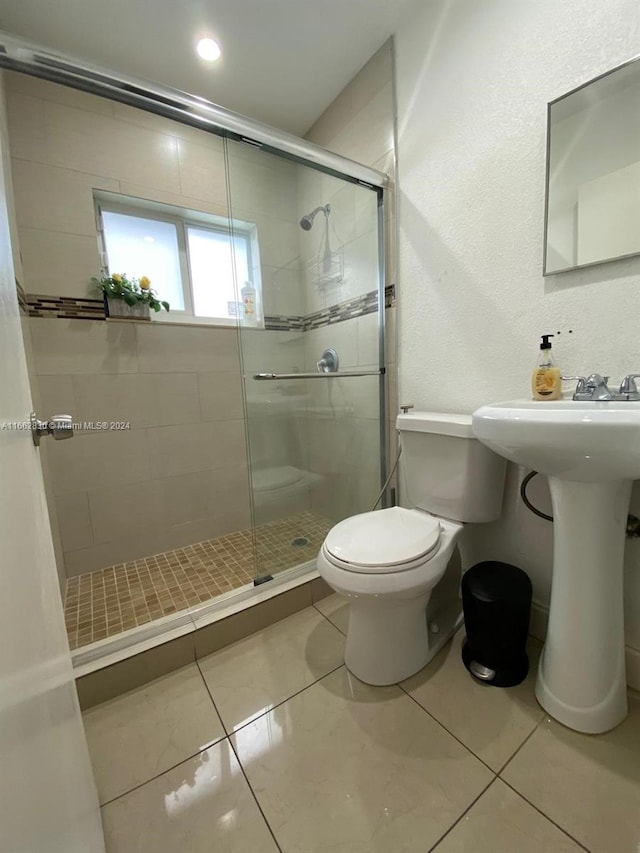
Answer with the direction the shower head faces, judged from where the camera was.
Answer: facing the viewer and to the left of the viewer

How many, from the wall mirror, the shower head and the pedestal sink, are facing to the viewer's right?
0

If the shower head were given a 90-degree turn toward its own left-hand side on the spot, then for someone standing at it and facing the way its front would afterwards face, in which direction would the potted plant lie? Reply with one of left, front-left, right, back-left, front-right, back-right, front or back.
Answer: back-right

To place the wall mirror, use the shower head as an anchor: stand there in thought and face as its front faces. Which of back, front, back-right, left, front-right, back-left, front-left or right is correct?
left

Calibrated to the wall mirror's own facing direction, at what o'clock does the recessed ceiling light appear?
The recessed ceiling light is roughly at 1 o'clock from the wall mirror.

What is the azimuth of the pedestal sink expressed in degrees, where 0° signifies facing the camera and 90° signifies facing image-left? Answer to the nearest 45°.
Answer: approximately 45°

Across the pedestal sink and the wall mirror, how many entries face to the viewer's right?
0

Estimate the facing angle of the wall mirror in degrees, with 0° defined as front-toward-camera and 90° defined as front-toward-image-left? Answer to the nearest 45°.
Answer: approximately 45°

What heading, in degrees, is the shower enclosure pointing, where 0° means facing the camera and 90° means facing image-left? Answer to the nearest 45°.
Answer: approximately 315°
